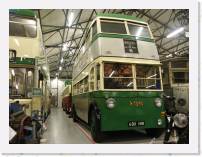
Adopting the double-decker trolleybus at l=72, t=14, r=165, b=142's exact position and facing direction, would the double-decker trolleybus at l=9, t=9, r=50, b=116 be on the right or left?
on its right

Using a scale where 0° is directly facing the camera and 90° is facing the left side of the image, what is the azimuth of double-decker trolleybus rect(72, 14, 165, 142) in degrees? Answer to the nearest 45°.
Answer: approximately 315°

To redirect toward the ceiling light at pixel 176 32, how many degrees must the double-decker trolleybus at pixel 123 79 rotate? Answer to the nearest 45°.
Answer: approximately 90° to its left
